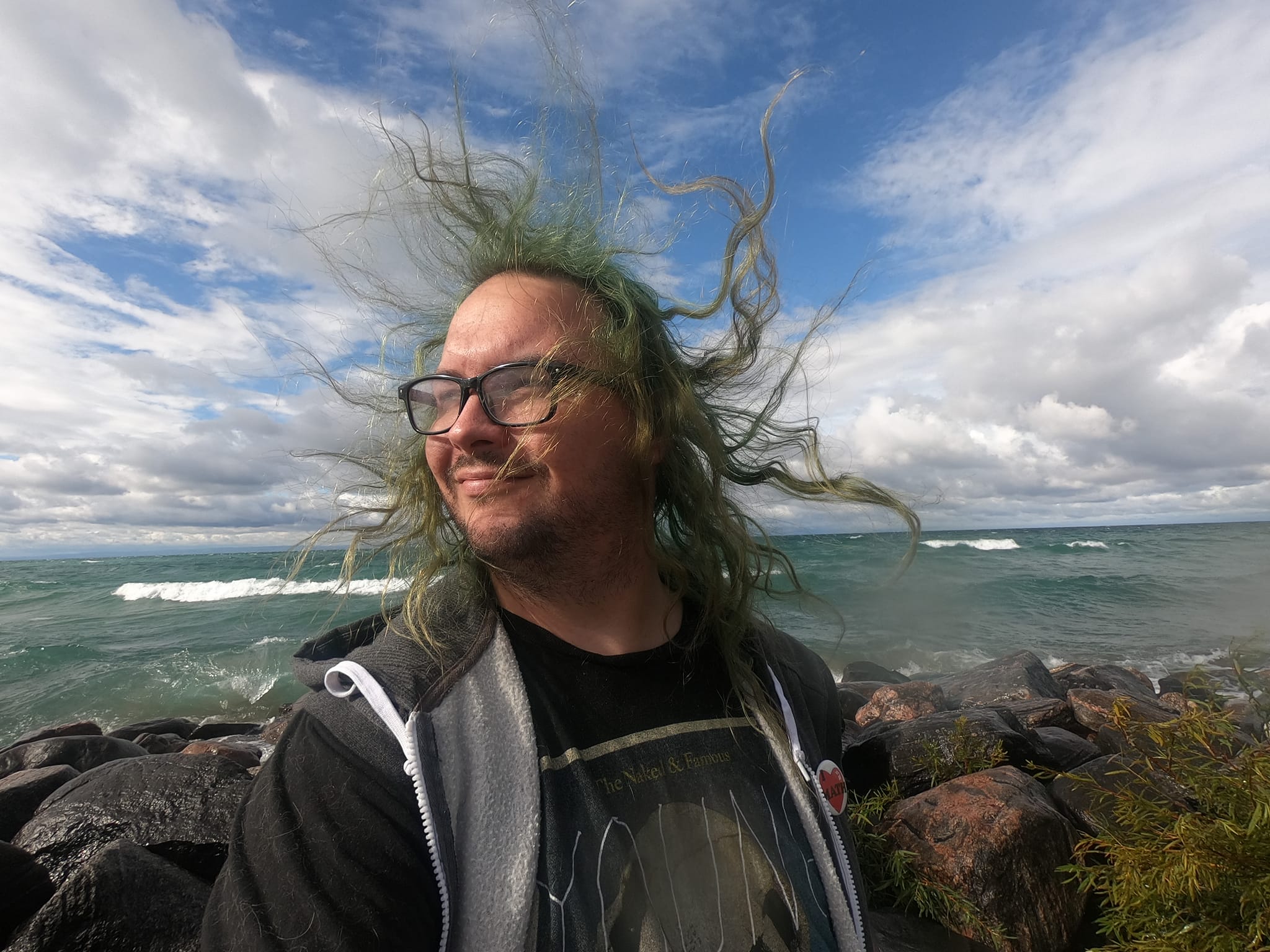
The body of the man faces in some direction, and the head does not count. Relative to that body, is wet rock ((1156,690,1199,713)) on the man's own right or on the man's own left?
on the man's own left

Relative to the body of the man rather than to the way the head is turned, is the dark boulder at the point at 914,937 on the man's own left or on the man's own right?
on the man's own left

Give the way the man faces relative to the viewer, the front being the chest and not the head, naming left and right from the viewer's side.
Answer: facing the viewer and to the right of the viewer

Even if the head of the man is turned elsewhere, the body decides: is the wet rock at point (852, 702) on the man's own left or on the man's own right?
on the man's own left

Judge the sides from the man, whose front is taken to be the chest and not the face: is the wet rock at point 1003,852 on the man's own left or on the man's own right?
on the man's own left

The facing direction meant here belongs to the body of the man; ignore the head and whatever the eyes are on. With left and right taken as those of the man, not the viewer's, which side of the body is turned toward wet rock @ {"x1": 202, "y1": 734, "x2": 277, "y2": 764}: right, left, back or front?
back

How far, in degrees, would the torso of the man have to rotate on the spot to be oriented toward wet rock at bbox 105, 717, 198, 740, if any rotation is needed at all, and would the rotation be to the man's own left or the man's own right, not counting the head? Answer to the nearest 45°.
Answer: approximately 180°

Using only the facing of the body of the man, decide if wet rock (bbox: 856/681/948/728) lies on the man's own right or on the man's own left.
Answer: on the man's own left

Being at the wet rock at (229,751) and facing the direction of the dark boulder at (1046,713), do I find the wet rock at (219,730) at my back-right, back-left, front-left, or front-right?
back-left

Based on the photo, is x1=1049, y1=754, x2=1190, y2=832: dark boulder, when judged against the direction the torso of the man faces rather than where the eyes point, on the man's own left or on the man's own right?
on the man's own left

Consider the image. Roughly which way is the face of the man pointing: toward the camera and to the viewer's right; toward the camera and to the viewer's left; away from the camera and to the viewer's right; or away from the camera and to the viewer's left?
toward the camera and to the viewer's left

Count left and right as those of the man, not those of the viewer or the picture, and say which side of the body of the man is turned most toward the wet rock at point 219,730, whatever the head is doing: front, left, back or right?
back
